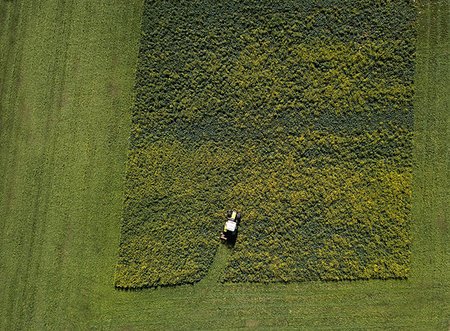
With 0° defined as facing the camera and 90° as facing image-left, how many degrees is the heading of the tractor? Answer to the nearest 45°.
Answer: approximately 180°
